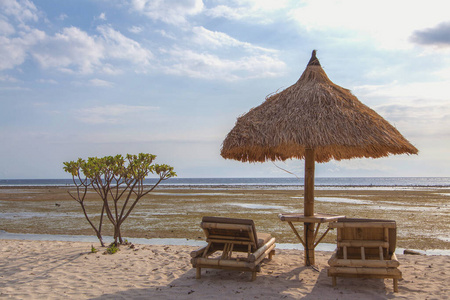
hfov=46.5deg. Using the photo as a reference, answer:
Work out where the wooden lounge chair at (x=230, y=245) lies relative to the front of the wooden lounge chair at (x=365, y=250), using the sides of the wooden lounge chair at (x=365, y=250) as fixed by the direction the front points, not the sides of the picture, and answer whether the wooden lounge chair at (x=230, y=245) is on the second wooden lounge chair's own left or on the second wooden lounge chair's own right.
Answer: on the second wooden lounge chair's own left

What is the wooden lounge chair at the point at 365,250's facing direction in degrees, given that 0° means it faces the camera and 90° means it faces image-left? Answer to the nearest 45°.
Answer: approximately 180°

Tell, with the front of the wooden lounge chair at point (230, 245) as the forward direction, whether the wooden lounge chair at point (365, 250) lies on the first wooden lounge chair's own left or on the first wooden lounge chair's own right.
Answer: on the first wooden lounge chair's own right

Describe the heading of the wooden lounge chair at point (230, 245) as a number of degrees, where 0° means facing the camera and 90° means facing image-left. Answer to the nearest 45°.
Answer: approximately 225°

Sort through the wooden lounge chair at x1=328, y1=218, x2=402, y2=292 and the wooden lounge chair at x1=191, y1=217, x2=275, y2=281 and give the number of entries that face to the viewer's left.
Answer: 0
